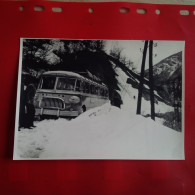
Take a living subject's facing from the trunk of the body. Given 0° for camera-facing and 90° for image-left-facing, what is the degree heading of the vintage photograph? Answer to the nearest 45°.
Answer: approximately 0°
